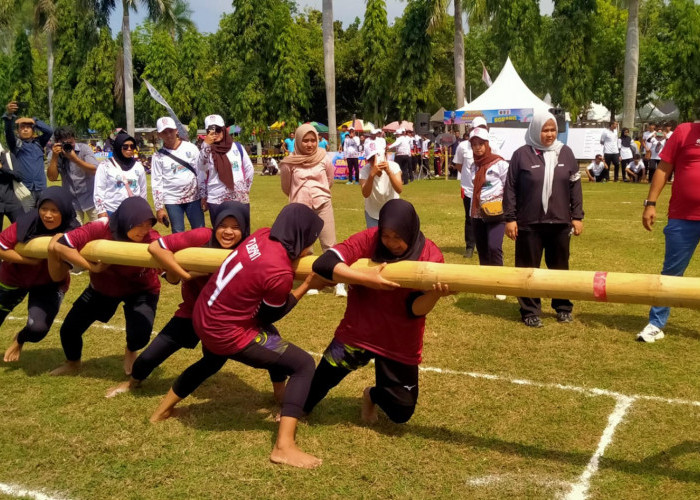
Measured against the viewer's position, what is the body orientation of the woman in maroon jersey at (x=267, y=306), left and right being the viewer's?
facing away from the viewer and to the right of the viewer

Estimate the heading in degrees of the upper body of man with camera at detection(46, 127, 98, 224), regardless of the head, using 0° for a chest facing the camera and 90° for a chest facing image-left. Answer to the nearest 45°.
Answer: approximately 0°

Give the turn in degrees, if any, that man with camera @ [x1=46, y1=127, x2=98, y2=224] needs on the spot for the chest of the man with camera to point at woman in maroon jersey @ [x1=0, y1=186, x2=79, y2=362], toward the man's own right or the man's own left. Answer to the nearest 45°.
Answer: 0° — they already face them

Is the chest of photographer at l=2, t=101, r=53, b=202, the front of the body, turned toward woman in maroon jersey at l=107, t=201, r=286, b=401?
yes
